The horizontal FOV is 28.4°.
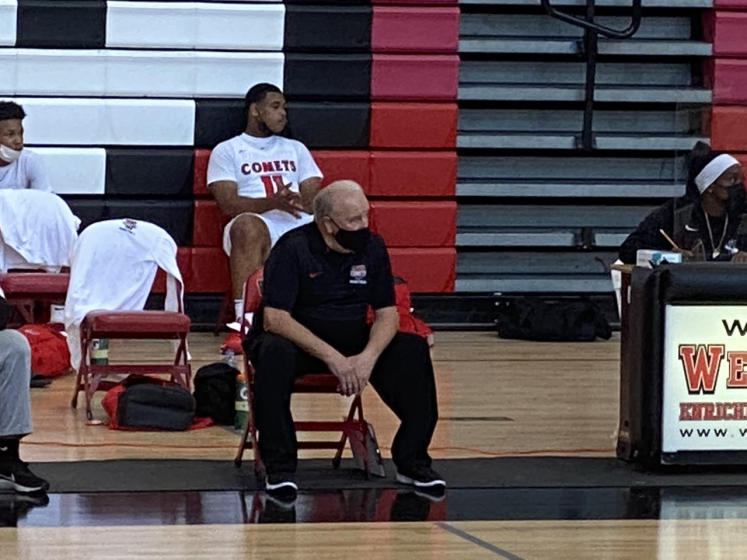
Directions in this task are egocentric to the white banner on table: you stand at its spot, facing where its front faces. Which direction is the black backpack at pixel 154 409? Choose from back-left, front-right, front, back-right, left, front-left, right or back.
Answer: right

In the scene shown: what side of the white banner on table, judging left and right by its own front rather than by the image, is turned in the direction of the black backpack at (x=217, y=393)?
right

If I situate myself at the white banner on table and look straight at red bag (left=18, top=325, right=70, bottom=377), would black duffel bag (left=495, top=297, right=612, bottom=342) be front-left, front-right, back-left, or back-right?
front-right

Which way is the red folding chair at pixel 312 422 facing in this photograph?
toward the camera

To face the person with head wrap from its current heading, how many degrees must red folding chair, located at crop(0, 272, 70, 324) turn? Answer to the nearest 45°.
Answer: approximately 45° to its left

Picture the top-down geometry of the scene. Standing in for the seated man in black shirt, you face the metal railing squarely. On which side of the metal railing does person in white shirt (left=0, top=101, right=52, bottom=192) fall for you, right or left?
left

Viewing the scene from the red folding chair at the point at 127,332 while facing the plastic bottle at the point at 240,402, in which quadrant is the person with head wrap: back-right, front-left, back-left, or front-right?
front-left

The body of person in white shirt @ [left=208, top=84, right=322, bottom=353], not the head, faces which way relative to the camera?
toward the camera

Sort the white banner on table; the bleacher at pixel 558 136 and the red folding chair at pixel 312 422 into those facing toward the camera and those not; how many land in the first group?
3

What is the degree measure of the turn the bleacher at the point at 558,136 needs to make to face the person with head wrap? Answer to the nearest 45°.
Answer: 0° — it already faces them

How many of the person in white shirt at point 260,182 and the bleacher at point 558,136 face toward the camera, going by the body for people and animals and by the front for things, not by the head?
2

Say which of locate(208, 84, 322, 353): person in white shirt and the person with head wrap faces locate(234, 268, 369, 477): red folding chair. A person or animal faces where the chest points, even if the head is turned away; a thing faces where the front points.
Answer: the person in white shirt
